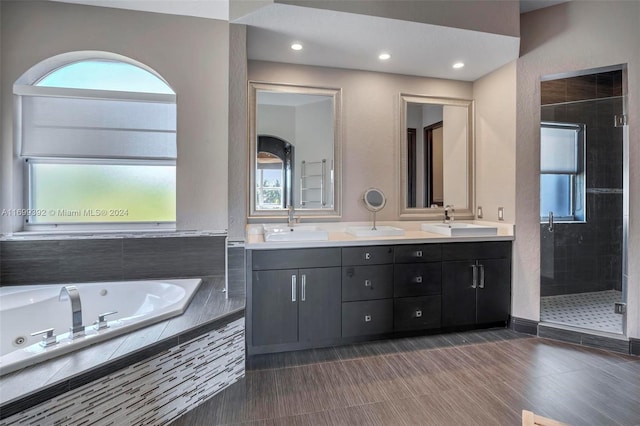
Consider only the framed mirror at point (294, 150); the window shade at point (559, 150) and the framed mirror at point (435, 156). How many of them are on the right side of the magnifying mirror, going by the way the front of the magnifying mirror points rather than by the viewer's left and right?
1

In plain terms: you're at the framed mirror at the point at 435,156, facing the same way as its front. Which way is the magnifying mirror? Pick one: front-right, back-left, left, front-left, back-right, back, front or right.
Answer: right

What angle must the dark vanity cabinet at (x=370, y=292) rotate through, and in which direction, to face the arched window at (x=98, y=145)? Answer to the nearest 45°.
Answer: approximately 135° to its right

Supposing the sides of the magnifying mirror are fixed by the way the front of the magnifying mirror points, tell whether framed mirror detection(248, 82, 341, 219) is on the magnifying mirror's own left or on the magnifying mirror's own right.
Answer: on the magnifying mirror's own right

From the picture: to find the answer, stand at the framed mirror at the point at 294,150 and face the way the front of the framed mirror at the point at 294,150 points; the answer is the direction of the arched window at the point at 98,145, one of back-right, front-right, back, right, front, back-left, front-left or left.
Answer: right

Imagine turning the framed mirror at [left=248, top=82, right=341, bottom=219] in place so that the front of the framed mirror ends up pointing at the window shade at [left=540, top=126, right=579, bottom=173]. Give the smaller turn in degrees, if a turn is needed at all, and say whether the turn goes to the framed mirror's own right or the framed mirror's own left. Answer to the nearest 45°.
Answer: approximately 90° to the framed mirror's own left

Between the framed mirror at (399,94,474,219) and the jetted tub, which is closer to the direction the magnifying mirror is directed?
the jetted tub

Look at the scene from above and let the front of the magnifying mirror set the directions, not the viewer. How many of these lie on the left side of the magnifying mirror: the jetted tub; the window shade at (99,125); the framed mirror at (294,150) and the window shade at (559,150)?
1

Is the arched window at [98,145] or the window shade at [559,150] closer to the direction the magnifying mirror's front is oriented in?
the arched window

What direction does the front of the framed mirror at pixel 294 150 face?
toward the camera

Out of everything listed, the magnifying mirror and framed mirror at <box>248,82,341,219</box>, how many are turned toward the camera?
2

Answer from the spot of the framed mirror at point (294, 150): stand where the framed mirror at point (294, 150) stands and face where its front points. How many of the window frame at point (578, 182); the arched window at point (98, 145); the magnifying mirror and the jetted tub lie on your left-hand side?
2

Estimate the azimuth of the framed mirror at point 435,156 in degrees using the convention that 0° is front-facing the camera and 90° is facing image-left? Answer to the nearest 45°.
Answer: approximately 315°
